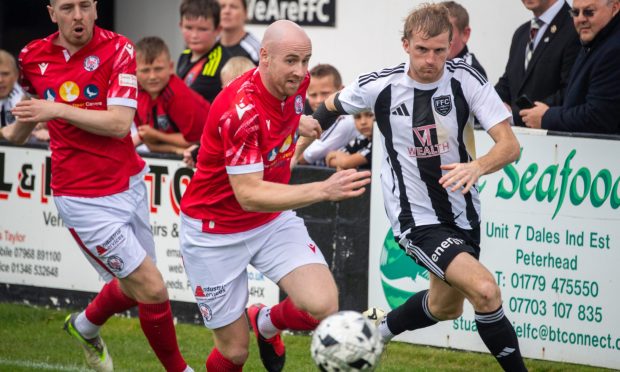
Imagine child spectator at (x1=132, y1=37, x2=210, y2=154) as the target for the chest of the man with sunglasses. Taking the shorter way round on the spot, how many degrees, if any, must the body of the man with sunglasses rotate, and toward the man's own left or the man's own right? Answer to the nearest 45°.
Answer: approximately 45° to the man's own right

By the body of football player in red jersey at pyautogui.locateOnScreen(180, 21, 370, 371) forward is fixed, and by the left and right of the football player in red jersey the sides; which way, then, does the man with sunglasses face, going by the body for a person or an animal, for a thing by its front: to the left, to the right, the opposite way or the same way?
to the right

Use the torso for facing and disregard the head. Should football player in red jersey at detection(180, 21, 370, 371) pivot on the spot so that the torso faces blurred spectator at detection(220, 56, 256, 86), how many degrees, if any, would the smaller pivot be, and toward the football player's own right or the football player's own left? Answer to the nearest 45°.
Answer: approximately 135° to the football player's own left

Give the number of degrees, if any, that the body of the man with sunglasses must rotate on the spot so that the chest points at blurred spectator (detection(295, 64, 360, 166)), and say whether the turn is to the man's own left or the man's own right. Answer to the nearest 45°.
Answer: approximately 45° to the man's own right

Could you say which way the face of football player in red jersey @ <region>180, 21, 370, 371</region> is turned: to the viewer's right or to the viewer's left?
to the viewer's right

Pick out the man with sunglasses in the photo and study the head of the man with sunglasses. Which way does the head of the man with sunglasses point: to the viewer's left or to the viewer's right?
to the viewer's left

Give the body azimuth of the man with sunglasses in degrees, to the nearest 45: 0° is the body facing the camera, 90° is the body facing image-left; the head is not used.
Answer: approximately 45°

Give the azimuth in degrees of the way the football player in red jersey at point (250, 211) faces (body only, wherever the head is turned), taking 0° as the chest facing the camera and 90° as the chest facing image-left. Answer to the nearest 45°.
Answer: approximately 315°
